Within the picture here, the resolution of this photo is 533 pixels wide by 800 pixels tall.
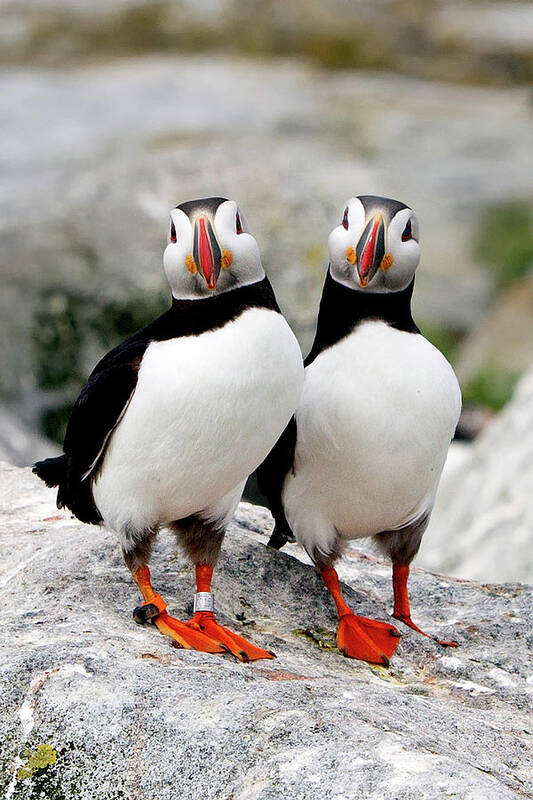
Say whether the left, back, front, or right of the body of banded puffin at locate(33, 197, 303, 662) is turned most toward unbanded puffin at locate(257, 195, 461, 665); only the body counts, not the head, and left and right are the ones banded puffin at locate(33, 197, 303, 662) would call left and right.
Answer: left

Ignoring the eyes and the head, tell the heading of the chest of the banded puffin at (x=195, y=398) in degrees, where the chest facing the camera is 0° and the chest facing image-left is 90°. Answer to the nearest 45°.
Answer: approximately 315°
